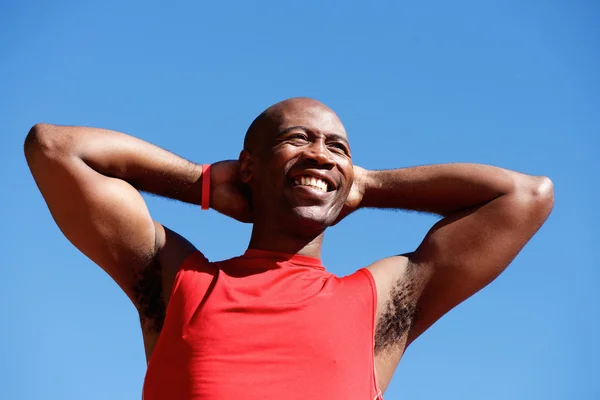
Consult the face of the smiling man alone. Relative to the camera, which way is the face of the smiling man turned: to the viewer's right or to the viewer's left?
to the viewer's right

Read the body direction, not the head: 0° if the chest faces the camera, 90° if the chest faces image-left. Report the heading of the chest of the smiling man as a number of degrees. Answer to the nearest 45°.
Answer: approximately 0°
